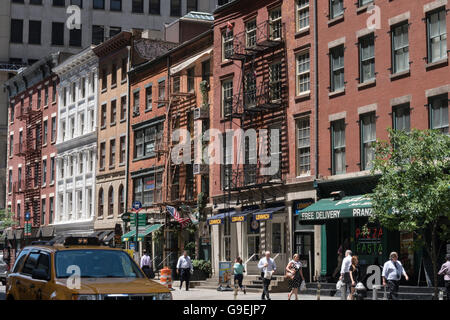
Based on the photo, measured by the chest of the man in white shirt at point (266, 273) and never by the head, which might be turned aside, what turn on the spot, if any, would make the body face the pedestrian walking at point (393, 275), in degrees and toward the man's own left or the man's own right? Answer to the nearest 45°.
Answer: approximately 45° to the man's own left

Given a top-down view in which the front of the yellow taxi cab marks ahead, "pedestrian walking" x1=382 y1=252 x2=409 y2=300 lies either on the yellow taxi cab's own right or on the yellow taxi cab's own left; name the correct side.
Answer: on the yellow taxi cab's own left

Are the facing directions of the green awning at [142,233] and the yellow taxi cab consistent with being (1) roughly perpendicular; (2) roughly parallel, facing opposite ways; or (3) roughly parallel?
roughly perpendicular

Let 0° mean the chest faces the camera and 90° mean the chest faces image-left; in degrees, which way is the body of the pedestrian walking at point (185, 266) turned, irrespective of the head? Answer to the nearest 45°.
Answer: approximately 0°

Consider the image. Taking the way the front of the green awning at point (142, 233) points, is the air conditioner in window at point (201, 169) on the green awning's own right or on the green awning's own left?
on the green awning's own left

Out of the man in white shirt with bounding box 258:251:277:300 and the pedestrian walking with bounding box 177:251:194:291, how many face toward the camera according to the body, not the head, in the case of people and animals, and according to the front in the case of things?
2
